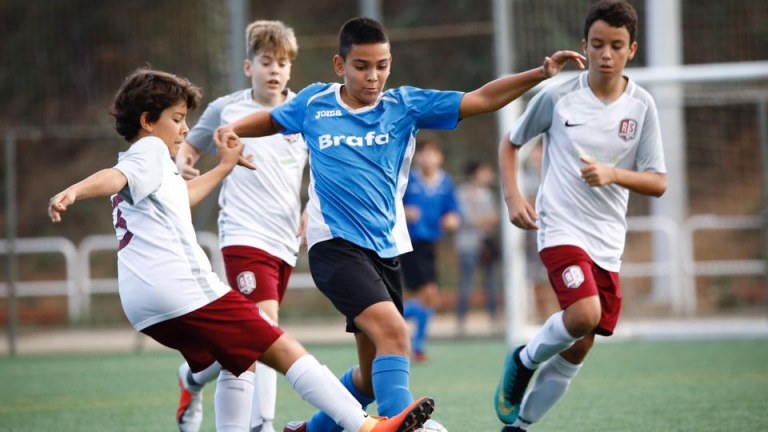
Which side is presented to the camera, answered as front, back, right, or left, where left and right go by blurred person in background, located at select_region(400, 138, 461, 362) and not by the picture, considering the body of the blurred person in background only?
front

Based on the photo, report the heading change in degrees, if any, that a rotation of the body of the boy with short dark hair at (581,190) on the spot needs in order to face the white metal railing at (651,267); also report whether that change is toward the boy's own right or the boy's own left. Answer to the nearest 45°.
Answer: approximately 180°

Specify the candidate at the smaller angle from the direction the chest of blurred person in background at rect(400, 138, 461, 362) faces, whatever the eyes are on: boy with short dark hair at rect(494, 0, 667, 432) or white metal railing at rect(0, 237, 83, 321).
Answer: the boy with short dark hair

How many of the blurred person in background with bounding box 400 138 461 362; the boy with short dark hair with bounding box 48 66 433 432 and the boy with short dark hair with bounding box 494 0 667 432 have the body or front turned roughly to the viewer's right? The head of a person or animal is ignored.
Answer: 1

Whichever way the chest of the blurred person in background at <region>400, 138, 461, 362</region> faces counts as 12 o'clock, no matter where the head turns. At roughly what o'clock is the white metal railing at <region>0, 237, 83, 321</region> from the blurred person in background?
The white metal railing is roughly at 4 o'clock from the blurred person in background.

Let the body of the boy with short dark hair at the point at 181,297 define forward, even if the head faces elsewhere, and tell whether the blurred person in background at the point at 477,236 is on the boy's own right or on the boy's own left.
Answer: on the boy's own left

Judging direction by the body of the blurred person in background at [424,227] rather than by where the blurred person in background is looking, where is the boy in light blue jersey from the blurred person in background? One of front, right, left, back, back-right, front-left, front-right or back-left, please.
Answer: front

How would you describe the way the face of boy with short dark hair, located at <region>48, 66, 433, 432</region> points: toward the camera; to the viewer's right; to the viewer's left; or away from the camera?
to the viewer's right

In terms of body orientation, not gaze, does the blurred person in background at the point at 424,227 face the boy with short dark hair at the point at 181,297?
yes

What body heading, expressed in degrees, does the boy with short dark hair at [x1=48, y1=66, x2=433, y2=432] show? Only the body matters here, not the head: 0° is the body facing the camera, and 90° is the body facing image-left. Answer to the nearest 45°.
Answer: approximately 270°

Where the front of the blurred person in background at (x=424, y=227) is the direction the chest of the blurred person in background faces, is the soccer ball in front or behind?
in front

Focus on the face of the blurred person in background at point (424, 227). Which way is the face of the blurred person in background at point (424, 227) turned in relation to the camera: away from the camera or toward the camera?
toward the camera

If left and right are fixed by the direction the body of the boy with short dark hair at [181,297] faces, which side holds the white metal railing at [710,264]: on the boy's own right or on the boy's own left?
on the boy's own left

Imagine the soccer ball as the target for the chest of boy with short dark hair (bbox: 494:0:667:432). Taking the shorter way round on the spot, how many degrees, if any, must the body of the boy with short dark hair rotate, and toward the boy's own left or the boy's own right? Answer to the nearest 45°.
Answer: approximately 45° to the boy's own right

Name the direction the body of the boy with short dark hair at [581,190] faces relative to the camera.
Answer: toward the camera
